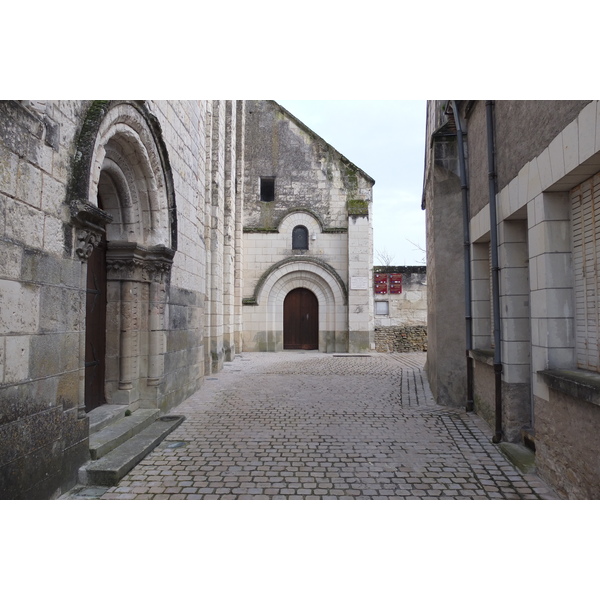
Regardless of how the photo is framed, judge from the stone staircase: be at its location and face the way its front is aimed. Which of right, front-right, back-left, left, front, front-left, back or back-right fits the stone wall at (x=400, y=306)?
left

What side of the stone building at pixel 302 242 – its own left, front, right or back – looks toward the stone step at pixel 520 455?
front

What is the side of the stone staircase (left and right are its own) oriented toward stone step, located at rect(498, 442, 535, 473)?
front

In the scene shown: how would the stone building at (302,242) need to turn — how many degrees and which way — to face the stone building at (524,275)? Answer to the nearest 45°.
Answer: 0° — it already faces it

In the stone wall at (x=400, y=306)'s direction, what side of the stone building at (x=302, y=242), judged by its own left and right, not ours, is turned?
left

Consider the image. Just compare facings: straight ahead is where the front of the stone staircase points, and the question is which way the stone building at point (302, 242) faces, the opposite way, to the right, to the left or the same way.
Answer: to the right

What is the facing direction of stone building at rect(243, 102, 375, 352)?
toward the camera

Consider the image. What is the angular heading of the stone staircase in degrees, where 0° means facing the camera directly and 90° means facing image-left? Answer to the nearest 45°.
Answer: approximately 315°

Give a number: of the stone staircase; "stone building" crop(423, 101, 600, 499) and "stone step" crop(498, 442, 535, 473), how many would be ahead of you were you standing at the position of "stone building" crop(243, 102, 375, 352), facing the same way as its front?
3

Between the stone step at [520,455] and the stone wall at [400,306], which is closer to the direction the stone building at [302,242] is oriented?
the stone step

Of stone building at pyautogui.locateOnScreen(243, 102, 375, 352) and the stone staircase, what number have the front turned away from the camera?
0

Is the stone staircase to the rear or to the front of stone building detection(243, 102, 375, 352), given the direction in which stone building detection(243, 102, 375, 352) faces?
to the front
